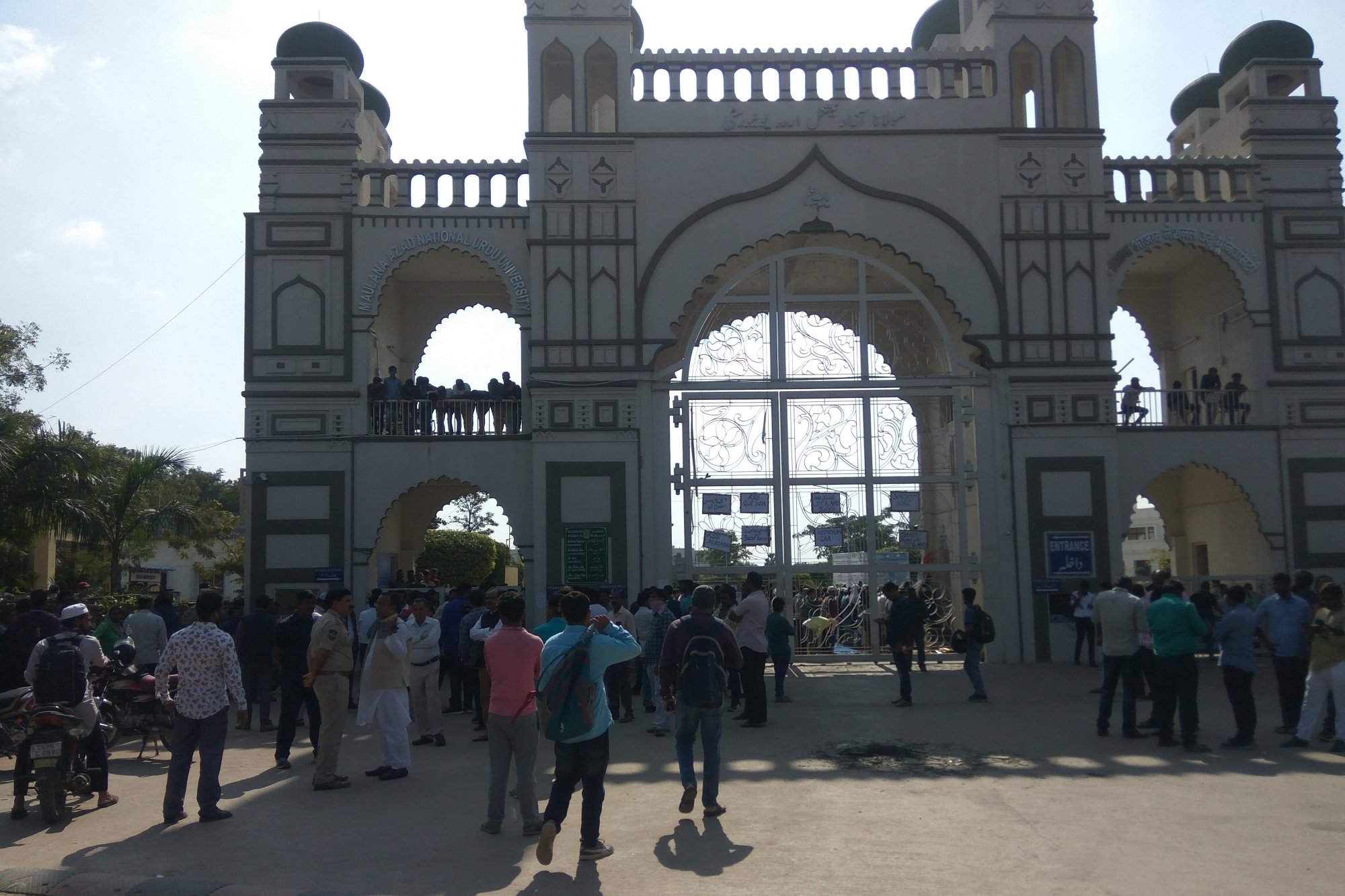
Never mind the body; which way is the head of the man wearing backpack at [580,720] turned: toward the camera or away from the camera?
away from the camera

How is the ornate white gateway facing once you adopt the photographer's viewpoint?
facing the viewer

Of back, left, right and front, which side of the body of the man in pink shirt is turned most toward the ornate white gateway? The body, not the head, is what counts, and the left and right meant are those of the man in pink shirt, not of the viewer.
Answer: front

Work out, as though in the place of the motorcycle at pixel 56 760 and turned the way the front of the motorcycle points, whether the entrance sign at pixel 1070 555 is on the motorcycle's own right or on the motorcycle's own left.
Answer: on the motorcycle's own right

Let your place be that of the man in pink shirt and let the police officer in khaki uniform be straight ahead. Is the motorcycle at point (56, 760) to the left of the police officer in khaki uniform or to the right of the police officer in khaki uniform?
left

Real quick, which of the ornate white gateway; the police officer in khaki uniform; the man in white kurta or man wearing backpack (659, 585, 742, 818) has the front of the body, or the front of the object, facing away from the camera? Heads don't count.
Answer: the man wearing backpack

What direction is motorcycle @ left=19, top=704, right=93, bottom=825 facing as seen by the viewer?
away from the camera

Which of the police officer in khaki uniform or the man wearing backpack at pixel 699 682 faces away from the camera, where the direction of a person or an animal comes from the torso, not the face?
the man wearing backpack

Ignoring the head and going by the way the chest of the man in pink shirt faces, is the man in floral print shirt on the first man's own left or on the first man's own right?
on the first man's own left

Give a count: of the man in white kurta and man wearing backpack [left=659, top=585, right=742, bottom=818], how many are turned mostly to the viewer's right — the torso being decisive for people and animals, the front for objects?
0

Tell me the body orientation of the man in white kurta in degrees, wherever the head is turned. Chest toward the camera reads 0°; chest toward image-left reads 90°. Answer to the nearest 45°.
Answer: approximately 45°

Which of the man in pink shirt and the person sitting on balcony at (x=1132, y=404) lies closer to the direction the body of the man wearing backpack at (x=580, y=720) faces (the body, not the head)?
the person sitting on balcony

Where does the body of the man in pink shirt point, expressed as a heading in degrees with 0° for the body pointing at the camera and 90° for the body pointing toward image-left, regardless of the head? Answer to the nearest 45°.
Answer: approximately 180°

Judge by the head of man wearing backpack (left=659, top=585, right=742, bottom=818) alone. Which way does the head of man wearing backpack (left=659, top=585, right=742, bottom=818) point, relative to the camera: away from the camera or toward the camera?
away from the camera

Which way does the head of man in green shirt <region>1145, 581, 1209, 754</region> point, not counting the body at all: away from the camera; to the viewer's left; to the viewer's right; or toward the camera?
away from the camera

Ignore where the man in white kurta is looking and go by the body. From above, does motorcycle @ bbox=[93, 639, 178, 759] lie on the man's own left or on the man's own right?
on the man's own right
